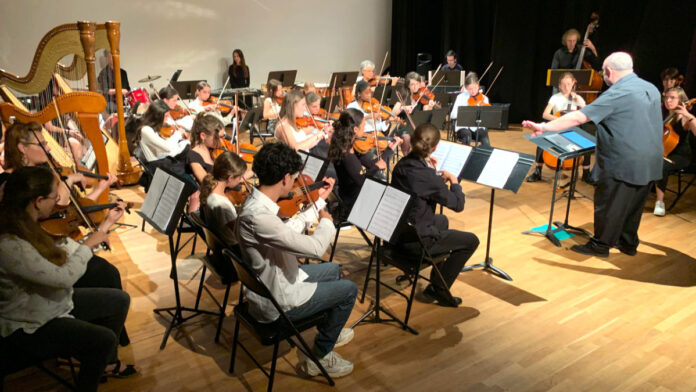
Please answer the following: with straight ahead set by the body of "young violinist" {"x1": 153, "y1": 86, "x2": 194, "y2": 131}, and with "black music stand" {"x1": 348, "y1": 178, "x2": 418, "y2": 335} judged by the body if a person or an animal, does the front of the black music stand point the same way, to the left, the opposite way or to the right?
to the right

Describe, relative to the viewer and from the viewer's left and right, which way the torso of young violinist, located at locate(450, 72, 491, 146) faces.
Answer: facing the viewer

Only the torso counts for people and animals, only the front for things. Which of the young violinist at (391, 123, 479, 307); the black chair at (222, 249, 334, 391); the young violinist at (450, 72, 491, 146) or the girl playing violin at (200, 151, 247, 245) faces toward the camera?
the young violinist at (450, 72, 491, 146)

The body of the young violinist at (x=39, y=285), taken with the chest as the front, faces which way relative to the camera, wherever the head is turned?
to the viewer's right

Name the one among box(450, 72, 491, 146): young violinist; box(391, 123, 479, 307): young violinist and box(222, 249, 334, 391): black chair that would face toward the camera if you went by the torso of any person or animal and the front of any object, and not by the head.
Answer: box(450, 72, 491, 146): young violinist

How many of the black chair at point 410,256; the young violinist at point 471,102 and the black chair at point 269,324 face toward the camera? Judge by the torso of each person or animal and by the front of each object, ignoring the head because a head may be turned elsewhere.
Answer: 1

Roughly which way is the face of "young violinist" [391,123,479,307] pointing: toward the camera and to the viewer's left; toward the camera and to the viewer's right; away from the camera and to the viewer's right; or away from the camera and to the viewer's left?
away from the camera and to the viewer's right

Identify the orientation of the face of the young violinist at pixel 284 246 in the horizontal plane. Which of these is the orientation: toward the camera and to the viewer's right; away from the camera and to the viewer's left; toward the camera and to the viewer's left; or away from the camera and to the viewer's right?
away from the camera and to the viewer's right

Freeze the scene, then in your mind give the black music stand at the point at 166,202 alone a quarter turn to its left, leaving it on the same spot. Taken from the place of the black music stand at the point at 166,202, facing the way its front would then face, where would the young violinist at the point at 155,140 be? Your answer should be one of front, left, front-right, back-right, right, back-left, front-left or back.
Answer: back-left

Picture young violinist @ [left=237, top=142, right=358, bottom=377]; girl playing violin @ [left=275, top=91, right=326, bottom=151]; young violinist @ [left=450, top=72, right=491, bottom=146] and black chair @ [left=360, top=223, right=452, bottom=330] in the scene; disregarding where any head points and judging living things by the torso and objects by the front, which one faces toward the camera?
young violinist @ [left=450, top=72, right=491, bottom=146]

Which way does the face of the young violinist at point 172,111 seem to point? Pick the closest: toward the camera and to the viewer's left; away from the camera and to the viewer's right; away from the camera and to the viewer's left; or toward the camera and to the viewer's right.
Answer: toward the camera and to the viewer's right

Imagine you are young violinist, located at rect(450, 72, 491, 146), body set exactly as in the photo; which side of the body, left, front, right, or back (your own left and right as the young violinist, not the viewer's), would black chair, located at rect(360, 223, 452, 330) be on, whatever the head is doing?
front

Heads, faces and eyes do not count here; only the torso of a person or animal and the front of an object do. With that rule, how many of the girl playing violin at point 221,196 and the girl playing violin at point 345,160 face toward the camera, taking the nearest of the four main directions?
0

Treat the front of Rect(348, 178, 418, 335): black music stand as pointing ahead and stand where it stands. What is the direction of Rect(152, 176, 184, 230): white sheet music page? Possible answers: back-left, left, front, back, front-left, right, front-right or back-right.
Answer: front-right

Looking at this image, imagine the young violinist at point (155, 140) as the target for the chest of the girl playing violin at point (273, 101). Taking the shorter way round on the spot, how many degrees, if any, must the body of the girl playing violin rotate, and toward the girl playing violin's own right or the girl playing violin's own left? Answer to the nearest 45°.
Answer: approximately 90° to the girl playing violin's own right

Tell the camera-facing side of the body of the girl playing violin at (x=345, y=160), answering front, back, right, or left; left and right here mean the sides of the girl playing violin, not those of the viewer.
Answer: right

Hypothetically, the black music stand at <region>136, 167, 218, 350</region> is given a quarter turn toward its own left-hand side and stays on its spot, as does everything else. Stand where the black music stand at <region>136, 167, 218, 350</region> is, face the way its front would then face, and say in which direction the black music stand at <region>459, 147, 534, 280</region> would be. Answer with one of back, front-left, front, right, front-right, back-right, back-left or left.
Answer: front-left
